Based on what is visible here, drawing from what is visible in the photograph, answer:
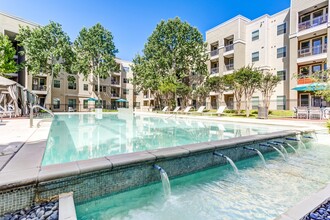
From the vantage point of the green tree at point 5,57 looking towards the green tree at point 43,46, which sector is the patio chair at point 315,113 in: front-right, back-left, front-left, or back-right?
front-right

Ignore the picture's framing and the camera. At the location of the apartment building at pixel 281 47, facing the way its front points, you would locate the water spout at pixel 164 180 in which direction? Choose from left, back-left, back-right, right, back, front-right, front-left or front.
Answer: front-left

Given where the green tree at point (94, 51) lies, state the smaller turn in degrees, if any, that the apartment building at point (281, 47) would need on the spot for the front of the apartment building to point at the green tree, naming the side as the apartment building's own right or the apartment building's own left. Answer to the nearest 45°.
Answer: approximately 45° to the apartment building's own right

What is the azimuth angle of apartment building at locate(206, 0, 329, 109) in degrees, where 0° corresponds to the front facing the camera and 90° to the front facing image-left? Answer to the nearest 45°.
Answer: approximately 45°

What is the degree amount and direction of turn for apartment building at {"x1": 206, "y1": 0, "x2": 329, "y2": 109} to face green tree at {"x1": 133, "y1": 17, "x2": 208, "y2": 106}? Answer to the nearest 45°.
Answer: approximately 45° to its right

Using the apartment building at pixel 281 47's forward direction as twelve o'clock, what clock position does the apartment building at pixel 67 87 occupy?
the apartment building at pixel 67 87 is roughly at 1 o'clock from the apartment building at pixel 281 47.

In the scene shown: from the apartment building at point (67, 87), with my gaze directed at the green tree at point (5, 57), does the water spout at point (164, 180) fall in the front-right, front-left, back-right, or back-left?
front-left

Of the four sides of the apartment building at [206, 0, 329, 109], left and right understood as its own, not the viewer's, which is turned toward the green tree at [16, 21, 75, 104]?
front

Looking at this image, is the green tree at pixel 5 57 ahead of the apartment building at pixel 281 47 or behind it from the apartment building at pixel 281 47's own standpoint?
ahead

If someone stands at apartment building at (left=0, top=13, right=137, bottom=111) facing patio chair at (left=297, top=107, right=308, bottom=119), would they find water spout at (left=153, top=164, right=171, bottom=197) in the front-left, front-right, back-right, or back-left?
front-right

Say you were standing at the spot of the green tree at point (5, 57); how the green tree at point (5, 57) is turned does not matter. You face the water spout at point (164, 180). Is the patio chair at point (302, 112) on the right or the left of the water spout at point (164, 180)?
left
